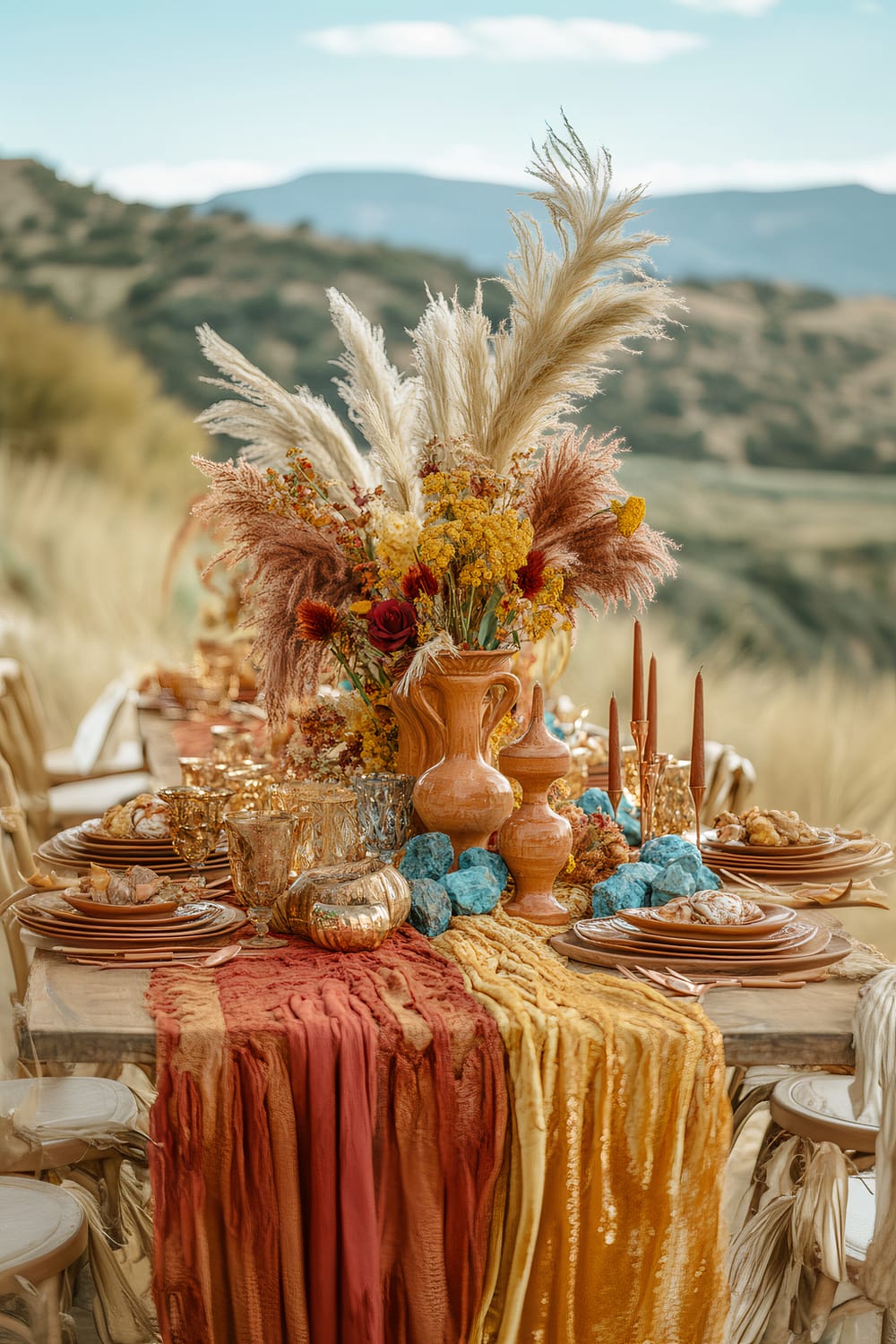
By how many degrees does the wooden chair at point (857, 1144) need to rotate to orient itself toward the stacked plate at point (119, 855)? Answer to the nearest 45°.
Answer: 0° — it already faces it

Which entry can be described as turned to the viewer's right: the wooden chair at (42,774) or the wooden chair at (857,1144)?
the wooden chair at (42,774)

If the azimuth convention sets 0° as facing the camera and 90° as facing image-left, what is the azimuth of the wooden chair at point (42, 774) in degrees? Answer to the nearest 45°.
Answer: approximately 270°

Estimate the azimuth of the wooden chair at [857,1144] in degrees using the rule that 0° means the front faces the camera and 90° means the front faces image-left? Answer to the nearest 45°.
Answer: approximately 90°

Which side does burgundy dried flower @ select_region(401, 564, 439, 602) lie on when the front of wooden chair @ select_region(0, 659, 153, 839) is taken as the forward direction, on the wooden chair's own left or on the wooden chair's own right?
on the wooden chair's own right

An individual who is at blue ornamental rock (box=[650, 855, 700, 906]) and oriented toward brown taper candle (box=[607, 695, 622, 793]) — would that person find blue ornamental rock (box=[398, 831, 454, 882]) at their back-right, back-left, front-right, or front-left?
front-left

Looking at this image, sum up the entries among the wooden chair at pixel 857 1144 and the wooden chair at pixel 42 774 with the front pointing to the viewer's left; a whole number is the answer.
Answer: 1
